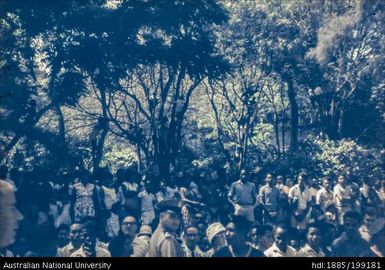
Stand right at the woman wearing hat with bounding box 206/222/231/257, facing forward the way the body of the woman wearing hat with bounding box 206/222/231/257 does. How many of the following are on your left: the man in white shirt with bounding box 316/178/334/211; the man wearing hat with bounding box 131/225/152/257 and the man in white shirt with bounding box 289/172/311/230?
2

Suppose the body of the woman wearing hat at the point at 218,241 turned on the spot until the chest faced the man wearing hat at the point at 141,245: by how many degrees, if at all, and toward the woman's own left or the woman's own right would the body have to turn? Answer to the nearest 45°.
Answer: approximately 135° to the woman's own right

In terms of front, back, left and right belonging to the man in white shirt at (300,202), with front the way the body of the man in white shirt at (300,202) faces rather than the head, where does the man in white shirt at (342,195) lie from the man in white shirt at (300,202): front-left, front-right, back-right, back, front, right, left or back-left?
left

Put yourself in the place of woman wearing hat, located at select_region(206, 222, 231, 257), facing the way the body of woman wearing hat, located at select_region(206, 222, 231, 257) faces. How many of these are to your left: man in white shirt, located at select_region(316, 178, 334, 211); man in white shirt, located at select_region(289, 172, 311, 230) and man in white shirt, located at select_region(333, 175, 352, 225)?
3

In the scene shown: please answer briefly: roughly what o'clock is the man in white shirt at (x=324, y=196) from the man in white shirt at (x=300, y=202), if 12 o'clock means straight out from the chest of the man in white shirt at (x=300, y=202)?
the man in white shirt at (x=324, y=196) is roughly at 9 o'clock from the man in white shirt at (x=300, y=202).

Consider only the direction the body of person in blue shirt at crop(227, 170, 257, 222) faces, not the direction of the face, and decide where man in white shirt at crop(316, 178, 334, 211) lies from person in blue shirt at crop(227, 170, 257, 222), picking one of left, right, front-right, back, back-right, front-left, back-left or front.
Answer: left

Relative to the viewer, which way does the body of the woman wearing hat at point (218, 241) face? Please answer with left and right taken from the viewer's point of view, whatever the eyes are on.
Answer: facing the viewer and to the right of the viewer

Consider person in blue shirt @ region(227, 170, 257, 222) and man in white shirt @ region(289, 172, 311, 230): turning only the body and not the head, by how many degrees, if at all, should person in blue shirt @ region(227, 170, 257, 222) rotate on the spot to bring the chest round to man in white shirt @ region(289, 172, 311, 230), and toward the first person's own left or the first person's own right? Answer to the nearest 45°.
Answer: approximately 90° to the first person's own left

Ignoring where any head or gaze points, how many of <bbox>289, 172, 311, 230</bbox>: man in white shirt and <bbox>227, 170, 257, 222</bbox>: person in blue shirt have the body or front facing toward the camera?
2

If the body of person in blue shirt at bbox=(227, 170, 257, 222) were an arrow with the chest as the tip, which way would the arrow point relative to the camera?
toward the camera

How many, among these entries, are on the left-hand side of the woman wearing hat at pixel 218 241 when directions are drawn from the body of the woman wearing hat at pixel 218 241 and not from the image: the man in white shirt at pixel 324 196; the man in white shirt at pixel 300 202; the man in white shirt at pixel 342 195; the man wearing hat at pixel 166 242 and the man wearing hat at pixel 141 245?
3

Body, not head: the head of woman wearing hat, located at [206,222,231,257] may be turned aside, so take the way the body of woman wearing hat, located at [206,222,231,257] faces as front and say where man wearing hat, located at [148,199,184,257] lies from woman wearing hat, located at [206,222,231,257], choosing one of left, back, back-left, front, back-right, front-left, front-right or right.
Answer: right
